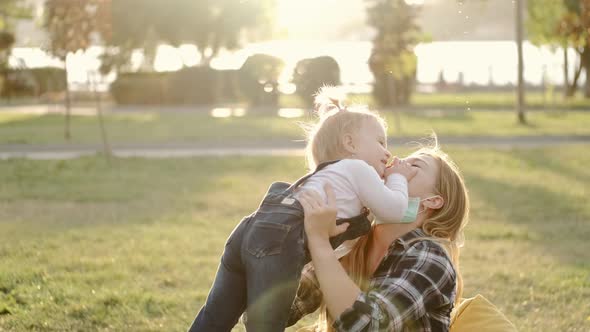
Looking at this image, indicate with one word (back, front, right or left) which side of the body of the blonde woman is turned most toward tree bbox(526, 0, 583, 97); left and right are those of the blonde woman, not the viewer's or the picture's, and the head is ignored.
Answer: right

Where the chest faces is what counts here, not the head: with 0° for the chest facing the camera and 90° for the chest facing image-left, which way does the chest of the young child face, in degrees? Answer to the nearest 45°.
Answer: approximately 225°

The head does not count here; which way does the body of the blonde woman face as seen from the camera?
to the viewer's left

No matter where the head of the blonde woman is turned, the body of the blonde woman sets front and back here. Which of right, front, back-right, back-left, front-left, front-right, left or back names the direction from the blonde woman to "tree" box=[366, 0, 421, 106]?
right

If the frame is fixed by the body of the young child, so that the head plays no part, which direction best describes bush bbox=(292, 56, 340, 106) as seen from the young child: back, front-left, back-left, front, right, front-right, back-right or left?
front-left

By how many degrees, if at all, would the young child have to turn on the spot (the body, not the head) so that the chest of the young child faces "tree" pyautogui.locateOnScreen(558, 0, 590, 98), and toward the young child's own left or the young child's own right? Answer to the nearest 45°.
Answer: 0° — they already face it

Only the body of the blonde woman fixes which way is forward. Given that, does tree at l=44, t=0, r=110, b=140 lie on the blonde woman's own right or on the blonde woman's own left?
on the blonde woman's own right

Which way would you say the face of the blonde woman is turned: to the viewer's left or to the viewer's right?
to the viewer's left

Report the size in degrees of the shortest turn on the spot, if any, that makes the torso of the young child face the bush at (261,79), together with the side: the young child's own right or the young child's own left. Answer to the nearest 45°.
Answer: approximately 45° to the young child's own left
